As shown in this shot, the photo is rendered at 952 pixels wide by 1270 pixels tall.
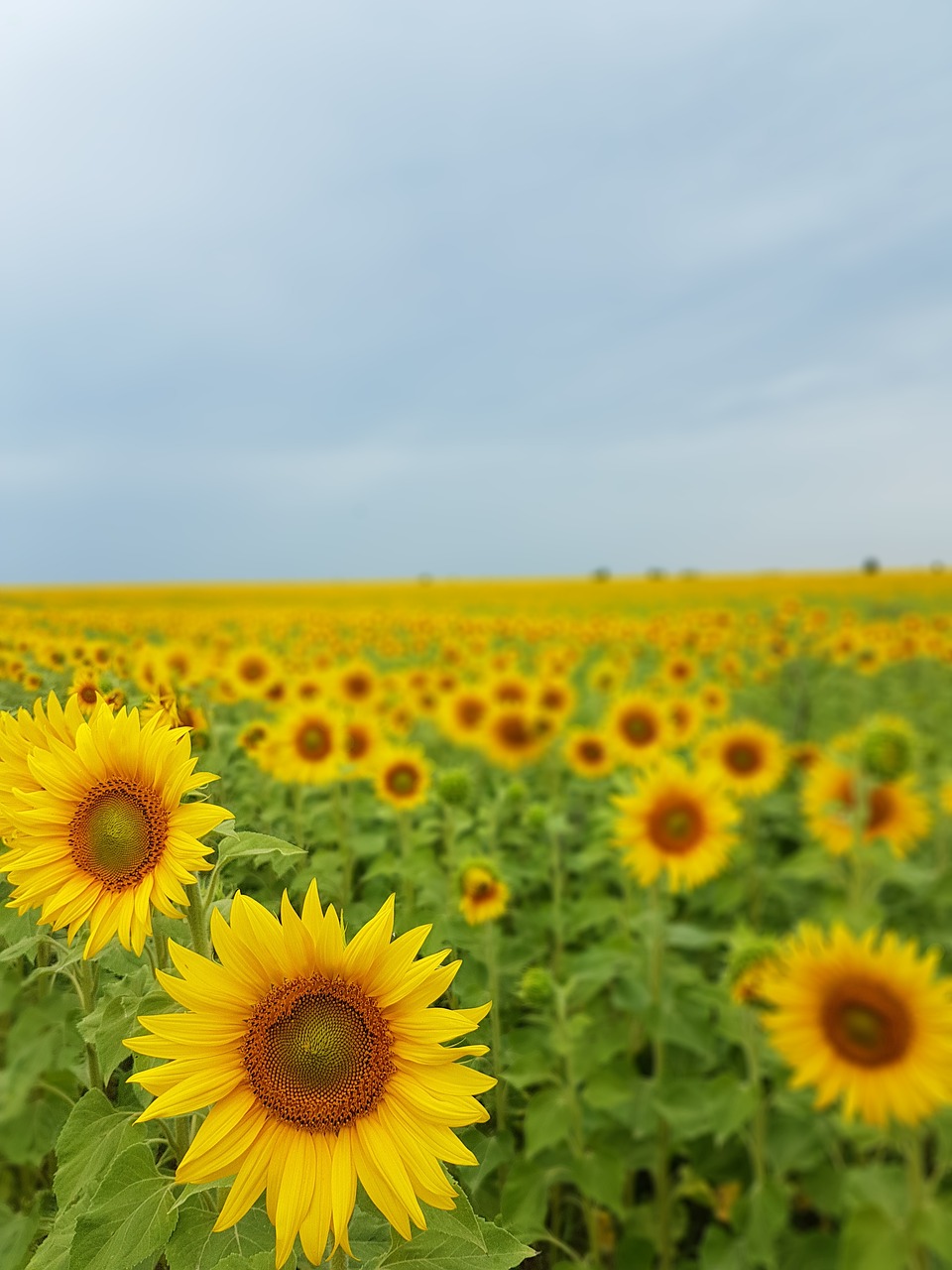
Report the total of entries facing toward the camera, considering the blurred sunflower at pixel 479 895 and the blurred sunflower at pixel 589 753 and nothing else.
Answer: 2

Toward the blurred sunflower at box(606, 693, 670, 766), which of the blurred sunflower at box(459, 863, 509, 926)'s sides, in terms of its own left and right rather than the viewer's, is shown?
back

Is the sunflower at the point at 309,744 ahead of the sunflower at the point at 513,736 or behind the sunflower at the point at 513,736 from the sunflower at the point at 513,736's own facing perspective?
ahead

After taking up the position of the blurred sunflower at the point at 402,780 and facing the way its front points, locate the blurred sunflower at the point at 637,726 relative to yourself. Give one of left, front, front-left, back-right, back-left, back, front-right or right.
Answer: back-left

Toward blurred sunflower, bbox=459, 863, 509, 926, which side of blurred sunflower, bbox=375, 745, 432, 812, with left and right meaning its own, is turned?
front

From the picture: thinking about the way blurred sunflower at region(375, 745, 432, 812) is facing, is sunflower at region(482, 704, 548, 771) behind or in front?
behind

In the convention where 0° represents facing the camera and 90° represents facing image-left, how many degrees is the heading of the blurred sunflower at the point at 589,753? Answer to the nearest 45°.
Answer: approximately 0°
